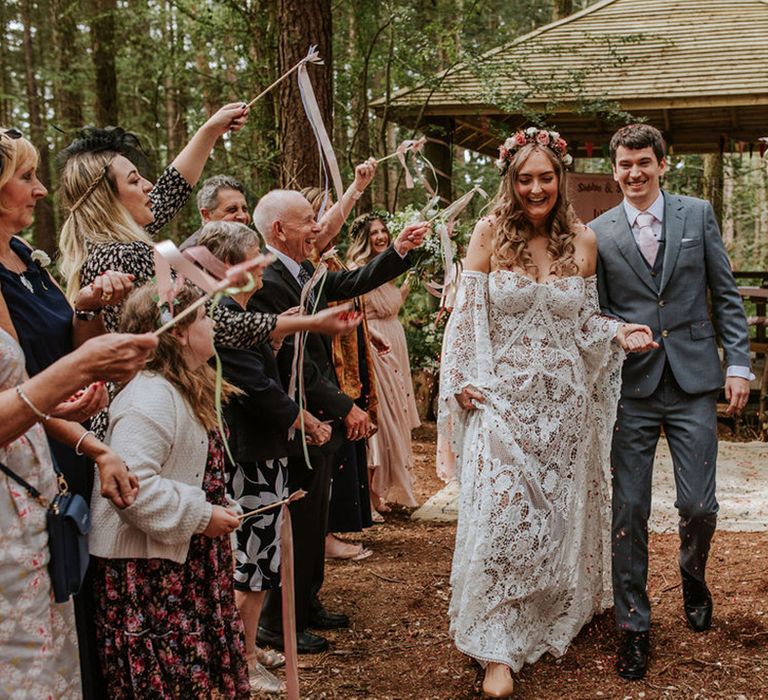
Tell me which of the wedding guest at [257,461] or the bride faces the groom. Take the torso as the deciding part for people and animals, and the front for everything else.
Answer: the wedding guest

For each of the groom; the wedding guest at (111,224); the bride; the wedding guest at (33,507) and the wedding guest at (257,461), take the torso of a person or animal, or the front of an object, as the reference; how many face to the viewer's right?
3

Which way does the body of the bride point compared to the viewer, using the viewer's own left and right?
facing the viewer

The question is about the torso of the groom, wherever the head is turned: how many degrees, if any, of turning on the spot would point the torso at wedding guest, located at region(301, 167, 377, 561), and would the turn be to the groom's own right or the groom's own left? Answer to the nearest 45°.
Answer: approximately 135° to the groom's own right

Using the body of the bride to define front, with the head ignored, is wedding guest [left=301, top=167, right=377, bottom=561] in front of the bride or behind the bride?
behind

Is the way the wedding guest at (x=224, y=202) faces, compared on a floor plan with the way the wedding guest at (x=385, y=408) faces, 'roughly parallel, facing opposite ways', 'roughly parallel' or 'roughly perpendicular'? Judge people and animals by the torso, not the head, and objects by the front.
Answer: roughly parallel

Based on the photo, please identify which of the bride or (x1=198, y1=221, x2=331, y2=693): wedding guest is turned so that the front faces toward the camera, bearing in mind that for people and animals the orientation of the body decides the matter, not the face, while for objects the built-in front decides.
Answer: the bride

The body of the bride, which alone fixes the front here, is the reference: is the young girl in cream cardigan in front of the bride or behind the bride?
in front

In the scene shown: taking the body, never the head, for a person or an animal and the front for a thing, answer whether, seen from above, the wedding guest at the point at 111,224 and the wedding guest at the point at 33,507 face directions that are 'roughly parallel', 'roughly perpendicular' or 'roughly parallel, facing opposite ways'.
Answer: roughly parallel

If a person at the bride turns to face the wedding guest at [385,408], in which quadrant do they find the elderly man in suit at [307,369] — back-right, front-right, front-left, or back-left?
front-left

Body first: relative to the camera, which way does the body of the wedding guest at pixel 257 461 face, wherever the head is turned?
to the viewer's right

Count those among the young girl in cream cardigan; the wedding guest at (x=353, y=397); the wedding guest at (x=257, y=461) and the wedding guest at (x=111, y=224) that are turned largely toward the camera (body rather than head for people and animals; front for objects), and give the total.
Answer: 0

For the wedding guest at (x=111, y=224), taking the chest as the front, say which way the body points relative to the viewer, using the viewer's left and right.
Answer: facing to the right of the viewer

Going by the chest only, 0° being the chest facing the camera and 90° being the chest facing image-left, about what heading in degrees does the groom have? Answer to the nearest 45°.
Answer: approximately 0°

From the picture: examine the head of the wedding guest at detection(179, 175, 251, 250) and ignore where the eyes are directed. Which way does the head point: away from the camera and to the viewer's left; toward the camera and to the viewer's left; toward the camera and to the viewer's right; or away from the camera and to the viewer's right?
toward the camera and to the viewer's right

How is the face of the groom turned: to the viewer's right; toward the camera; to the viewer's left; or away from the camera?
toward the camera

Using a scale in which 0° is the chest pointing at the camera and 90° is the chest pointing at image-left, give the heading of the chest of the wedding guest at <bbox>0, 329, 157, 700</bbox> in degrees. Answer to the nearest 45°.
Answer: approximately 270°

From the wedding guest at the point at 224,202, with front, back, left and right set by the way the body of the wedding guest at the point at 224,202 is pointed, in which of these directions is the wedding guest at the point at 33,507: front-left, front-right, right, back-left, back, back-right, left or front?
front-right

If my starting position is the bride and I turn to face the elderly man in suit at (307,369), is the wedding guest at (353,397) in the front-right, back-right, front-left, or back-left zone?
front-right

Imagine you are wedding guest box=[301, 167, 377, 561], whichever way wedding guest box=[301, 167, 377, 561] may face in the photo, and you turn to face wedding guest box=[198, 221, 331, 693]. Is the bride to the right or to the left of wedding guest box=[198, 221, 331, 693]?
left

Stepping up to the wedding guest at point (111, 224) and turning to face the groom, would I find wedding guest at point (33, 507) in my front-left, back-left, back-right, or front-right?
back-right
